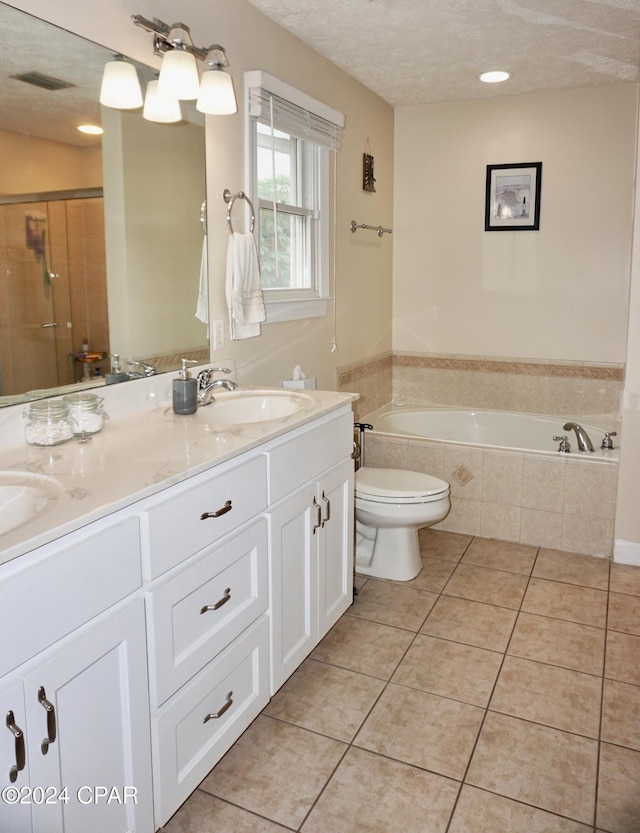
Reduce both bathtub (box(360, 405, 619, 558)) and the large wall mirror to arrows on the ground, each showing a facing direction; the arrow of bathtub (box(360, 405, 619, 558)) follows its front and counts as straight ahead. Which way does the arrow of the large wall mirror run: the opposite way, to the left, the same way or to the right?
to the left

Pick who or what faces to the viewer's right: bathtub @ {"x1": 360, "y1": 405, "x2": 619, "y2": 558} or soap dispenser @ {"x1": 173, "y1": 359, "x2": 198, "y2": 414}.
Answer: the soap dispenser

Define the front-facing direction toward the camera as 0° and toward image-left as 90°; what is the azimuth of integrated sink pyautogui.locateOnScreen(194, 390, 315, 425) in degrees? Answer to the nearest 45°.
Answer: approximately 315°

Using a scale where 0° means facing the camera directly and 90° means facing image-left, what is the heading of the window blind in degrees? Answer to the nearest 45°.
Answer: approximately 315°

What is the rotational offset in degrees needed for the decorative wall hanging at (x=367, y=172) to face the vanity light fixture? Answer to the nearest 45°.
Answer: approximately 45° to its right

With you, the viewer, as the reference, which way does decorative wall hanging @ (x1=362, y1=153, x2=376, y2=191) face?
facing the viewer and to the right of the viewer

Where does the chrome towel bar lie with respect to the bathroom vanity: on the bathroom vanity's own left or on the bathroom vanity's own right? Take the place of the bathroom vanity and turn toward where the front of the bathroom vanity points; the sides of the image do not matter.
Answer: on the bathroom vanity's own left

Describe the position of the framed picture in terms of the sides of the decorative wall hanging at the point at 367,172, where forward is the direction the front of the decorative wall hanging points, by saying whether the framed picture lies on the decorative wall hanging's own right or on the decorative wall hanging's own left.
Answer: on the decorative wall hanging's own left

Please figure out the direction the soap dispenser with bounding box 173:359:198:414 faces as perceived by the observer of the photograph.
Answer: facing to the right of the viewer

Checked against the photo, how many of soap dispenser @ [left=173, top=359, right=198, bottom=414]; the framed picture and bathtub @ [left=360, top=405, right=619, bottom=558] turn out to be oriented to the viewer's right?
1

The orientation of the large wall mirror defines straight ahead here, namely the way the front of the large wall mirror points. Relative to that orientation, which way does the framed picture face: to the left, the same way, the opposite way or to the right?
to the right
